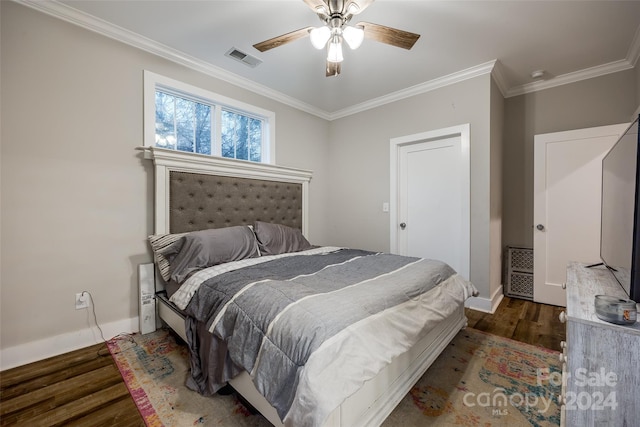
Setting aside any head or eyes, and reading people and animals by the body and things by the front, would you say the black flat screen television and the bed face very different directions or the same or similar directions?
very different directions

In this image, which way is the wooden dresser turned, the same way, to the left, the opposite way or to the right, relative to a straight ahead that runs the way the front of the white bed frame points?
the opposite way

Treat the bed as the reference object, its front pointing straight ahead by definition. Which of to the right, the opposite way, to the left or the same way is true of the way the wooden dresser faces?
the opposite way

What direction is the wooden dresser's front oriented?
to the viewer's left

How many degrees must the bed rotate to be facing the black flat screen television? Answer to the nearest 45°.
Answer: approximately 45° to its left

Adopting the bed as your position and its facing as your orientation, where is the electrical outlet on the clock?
The electrical outlet is roughly at 5 o'clock from the bed.

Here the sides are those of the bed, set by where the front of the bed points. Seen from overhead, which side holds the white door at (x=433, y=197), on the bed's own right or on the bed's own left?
on the bed's own left

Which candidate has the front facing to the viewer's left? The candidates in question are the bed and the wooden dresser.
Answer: the wooden dresser

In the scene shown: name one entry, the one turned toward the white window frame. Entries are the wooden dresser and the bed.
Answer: the wooden dresser

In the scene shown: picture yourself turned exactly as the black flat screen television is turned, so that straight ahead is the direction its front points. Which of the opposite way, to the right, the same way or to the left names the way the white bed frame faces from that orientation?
the opposite way

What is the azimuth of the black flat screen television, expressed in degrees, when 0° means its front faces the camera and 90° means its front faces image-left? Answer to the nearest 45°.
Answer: approximately 90°
